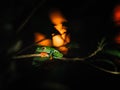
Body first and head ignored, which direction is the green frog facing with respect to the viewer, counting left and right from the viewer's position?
facing to the left of the viewer
